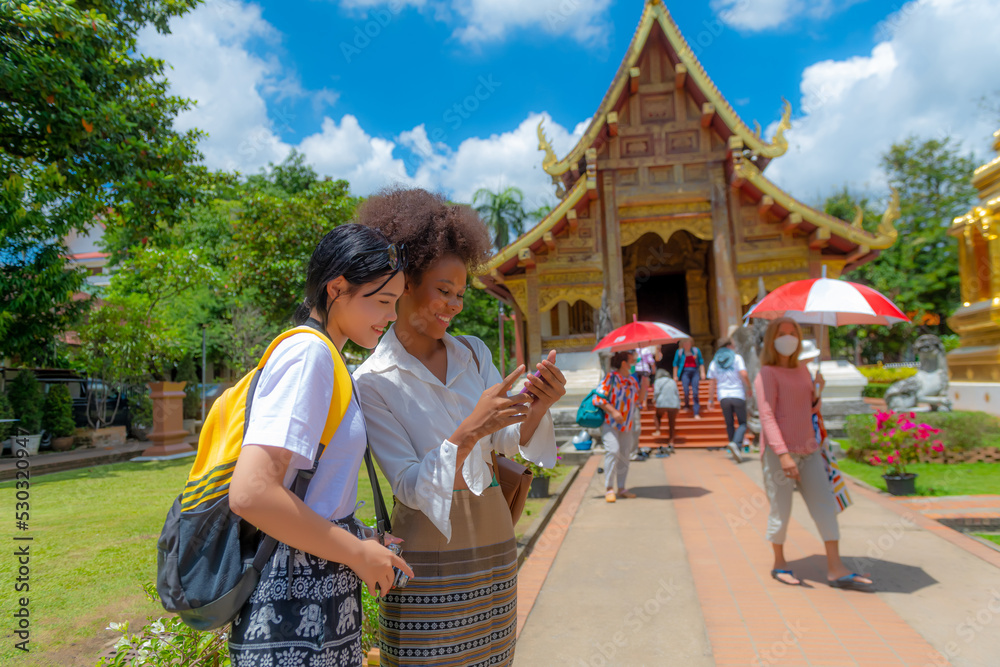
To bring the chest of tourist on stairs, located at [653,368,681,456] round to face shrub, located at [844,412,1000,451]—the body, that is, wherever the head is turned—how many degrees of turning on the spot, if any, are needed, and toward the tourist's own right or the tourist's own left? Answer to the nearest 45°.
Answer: approximately 90° to the tourist's own right

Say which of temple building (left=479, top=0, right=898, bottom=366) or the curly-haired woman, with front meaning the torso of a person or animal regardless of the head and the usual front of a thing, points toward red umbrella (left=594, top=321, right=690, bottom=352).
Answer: the temple building

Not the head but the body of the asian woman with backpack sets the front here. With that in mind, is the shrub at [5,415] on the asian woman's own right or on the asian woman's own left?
on the asian woman's own left

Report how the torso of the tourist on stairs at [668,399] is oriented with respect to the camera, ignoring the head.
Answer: away from the camera

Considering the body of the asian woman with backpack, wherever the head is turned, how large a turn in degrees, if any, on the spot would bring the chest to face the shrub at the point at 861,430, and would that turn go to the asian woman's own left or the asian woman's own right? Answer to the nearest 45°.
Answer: approximately 45° to the asian woman's own left

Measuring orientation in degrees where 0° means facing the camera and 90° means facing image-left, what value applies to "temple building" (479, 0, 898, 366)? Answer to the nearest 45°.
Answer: approximately 0°

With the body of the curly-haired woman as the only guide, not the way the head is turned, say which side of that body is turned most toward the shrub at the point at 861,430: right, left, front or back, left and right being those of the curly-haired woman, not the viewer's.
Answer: left

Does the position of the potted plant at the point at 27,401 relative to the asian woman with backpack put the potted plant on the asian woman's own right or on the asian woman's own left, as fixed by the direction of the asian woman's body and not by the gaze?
on the asian woman's own left
